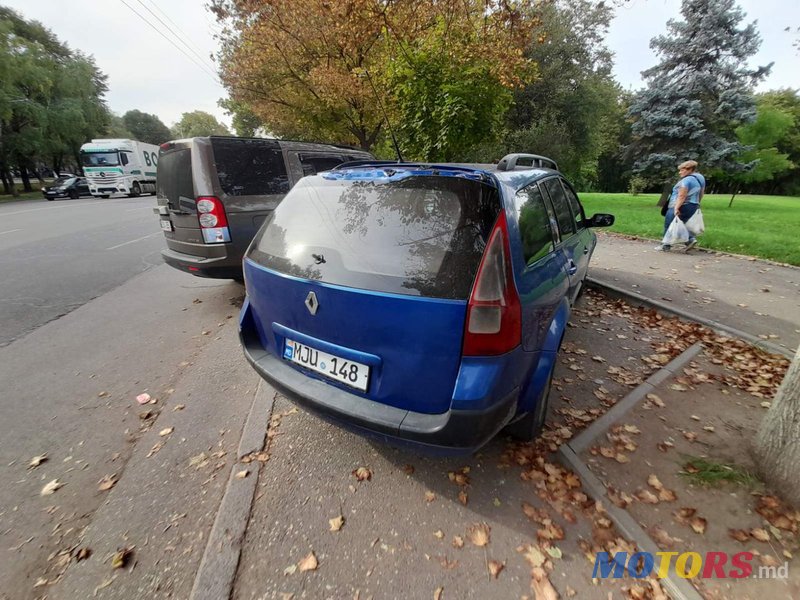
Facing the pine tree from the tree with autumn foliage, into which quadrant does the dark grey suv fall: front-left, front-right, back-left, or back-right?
back-right

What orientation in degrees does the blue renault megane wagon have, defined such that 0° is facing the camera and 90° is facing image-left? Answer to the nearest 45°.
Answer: approximately 225°

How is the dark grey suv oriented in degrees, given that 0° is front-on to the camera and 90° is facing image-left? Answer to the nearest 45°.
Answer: approximately 225°

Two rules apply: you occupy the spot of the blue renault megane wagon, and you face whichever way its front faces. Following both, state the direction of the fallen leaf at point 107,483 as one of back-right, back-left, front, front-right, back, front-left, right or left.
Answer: back-left

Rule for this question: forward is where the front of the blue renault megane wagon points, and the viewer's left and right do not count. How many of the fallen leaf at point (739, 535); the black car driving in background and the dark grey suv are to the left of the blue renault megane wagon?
2

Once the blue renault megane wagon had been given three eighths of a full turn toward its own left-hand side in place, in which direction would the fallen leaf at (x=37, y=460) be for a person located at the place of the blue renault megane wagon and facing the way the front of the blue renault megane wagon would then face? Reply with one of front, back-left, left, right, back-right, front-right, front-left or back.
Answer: front

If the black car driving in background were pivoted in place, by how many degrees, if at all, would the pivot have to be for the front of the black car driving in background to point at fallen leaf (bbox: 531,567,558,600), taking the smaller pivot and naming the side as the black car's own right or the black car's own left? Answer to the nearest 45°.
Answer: approximately 45° to the black car's own left

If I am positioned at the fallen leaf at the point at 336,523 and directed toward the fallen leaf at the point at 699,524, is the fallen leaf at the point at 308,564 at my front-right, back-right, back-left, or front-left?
back-right

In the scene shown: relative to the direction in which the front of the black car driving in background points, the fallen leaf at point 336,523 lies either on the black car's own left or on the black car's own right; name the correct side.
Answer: on the black car's own left

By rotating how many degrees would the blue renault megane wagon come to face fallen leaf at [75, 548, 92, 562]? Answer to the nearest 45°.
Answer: approximately 180°

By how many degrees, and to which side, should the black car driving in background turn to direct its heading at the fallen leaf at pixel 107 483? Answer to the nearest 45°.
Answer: approximately 45° to its left
